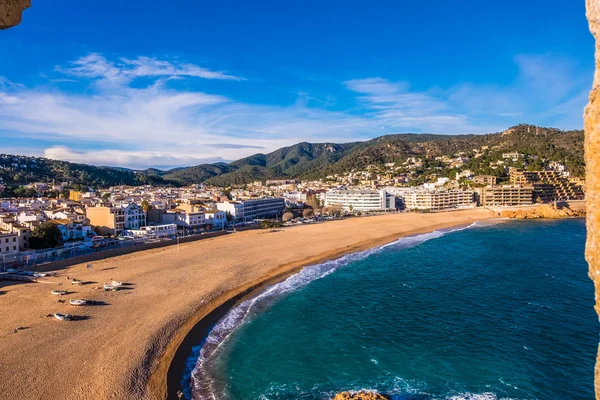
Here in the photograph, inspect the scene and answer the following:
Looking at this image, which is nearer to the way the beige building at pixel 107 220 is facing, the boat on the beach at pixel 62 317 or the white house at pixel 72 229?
the boat on the beach

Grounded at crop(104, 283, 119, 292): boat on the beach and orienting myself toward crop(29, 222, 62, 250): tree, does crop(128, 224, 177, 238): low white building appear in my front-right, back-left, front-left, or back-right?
front-right

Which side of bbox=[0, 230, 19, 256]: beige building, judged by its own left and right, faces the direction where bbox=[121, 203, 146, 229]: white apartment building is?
left

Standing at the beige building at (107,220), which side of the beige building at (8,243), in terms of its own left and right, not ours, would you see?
left

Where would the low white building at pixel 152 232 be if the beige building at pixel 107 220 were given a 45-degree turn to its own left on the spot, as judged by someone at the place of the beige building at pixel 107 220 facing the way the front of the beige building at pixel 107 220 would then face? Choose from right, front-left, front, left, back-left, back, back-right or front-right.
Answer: front-right

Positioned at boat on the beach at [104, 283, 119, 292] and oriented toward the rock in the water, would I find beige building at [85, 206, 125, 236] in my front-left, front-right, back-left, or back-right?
back-left

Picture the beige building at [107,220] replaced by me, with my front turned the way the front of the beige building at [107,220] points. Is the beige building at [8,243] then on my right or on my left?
on my right

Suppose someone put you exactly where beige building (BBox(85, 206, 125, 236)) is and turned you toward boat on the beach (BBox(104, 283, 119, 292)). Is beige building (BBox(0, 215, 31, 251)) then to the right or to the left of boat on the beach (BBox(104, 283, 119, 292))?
right

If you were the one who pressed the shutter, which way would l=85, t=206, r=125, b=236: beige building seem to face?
facing the viewer and to the right of the viewer

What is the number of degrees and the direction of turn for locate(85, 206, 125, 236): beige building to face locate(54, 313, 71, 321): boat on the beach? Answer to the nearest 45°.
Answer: approximately 45° to its right

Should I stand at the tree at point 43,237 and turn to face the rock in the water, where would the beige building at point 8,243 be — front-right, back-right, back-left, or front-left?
front-right

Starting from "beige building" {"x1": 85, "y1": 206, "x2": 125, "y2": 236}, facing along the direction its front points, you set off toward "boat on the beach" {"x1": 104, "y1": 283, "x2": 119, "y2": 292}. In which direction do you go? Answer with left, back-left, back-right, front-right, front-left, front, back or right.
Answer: front-right

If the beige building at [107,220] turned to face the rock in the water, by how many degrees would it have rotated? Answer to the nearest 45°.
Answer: approximately 45° to its right

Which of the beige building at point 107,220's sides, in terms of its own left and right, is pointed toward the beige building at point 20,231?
right

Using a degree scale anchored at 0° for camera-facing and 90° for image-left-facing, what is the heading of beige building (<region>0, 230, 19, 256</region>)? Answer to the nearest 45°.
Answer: approximately 315°

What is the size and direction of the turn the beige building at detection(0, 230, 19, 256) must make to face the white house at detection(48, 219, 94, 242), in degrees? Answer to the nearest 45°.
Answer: approximately 90° to its left

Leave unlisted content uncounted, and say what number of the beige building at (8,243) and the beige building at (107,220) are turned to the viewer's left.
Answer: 0
